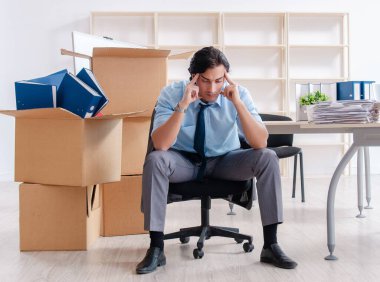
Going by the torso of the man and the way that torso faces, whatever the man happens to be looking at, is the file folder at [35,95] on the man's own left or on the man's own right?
on the man's own right

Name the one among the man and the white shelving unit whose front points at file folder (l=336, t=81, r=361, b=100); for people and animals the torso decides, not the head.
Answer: the white shelving unit

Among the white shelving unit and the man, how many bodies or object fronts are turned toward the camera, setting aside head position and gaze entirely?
2

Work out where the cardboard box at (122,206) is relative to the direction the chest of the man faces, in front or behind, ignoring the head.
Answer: behind

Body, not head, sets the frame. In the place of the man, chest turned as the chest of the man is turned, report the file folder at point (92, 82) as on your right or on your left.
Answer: on your right

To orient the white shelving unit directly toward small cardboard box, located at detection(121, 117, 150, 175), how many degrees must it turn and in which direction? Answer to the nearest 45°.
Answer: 0° — it already faces it

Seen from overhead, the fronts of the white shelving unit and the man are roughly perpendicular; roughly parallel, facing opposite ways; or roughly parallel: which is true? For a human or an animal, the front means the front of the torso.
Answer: roughly parallel

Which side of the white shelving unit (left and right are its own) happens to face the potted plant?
front

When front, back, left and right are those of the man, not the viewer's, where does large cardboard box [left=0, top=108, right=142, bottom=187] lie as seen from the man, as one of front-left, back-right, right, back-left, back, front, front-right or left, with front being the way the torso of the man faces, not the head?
right

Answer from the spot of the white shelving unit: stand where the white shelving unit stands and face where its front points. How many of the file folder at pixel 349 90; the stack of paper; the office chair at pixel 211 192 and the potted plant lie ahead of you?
4

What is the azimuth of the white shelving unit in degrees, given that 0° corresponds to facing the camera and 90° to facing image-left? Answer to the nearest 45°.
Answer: approximately 0°

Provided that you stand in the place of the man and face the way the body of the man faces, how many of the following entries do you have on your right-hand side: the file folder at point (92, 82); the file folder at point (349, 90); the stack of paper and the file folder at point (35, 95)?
2

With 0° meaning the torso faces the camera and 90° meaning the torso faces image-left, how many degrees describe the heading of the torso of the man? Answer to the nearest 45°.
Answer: approximately 0°

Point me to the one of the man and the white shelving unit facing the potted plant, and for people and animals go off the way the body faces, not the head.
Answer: the white shelving unit
